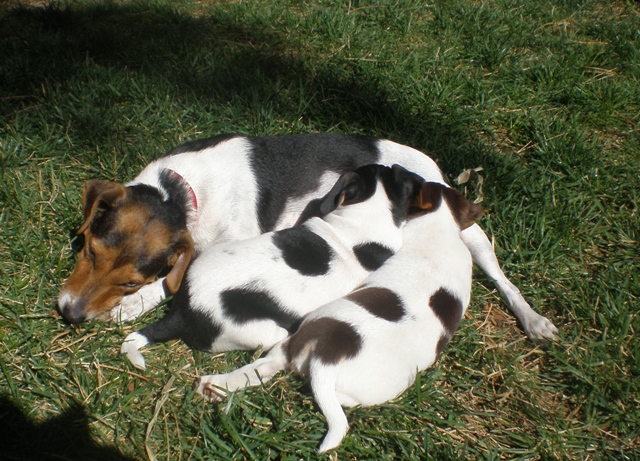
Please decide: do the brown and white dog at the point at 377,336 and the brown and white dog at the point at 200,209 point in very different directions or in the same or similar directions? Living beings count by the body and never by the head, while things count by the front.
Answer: very different directions

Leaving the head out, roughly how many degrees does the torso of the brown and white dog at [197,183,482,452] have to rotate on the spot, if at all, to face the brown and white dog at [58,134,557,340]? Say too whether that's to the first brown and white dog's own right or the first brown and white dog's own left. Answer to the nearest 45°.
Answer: approximately 90° to the first brown and white dog's own left

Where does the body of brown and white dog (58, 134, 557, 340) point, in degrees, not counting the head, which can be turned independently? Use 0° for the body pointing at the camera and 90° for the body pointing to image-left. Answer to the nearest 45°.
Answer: approximately 45°

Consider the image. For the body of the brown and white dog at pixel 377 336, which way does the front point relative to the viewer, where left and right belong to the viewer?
facing away from the viewer and to the right of the viewer

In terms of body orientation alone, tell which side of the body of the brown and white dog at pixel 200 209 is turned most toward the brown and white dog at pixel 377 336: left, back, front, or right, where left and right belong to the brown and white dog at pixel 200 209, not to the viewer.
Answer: left
